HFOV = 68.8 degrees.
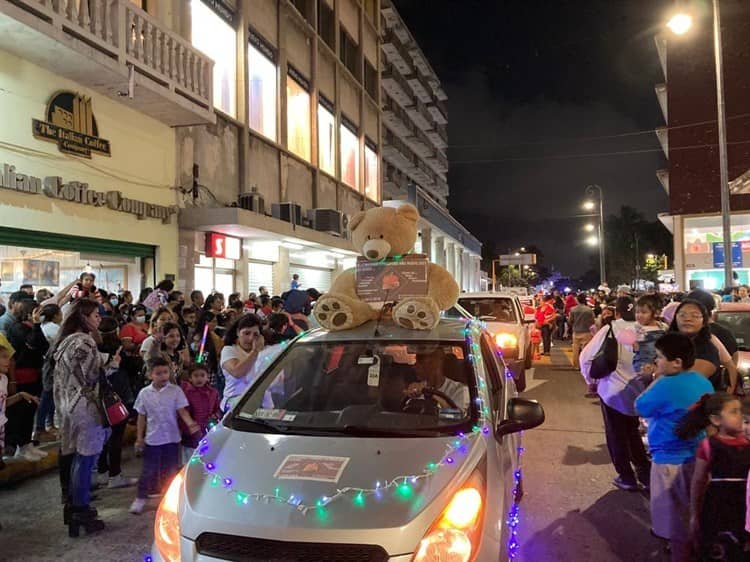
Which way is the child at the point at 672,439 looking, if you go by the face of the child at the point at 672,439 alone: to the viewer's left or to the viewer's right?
to the viewer's left

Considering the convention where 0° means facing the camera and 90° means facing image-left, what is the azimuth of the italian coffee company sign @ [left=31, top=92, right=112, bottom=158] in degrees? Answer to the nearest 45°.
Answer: approximately 315°

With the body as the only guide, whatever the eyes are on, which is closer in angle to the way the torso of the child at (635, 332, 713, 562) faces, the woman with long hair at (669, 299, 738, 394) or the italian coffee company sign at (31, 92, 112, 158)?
the italian coffee company sign

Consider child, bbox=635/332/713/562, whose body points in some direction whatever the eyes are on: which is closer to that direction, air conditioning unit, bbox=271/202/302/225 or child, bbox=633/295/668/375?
the air conditioning unit

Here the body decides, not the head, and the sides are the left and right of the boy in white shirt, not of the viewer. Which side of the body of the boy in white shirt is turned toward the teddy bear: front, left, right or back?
left

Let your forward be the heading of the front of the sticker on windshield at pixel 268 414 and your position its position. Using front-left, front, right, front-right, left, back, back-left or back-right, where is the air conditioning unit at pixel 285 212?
back

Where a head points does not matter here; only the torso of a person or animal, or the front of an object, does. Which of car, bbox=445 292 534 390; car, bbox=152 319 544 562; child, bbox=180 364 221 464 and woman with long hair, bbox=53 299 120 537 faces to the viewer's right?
the woman with long hair

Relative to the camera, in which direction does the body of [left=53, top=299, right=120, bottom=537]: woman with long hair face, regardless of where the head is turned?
to the viewer's right

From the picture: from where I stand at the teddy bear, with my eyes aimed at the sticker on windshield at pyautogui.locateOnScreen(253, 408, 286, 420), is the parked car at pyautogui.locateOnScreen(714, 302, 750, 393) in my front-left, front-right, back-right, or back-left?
back-left

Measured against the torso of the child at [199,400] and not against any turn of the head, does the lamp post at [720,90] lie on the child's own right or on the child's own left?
on the child's own left

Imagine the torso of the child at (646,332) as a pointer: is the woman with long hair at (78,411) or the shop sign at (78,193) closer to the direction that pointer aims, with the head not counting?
the woman with long hair

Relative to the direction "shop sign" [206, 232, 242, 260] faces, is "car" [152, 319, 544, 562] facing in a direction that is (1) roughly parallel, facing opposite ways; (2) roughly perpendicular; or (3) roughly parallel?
roughly perpendicular

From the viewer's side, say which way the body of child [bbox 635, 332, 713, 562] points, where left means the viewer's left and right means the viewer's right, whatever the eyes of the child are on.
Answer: facing to the left of the viewer
